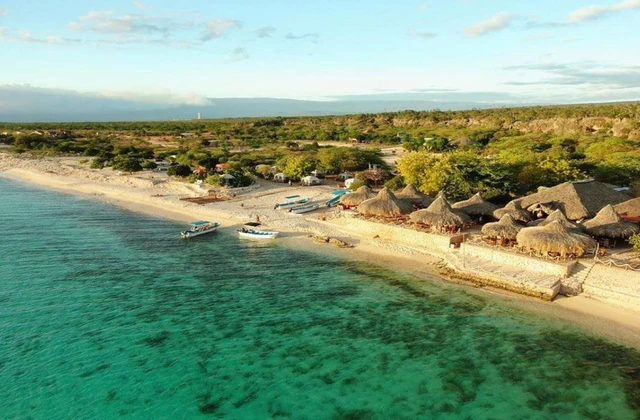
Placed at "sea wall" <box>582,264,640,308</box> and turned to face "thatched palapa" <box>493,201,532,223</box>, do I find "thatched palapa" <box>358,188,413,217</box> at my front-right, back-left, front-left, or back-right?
front-left

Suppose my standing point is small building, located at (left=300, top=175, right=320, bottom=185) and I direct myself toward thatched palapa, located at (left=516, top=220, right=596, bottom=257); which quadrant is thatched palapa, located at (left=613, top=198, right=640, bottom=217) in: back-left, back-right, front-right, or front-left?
front-left

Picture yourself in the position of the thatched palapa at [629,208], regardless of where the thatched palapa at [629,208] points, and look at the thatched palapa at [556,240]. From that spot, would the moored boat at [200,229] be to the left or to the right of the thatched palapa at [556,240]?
right

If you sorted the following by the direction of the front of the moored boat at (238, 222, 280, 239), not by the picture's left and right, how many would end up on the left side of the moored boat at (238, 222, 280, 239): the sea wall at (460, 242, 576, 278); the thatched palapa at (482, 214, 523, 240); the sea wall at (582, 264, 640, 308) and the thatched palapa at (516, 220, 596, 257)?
0
